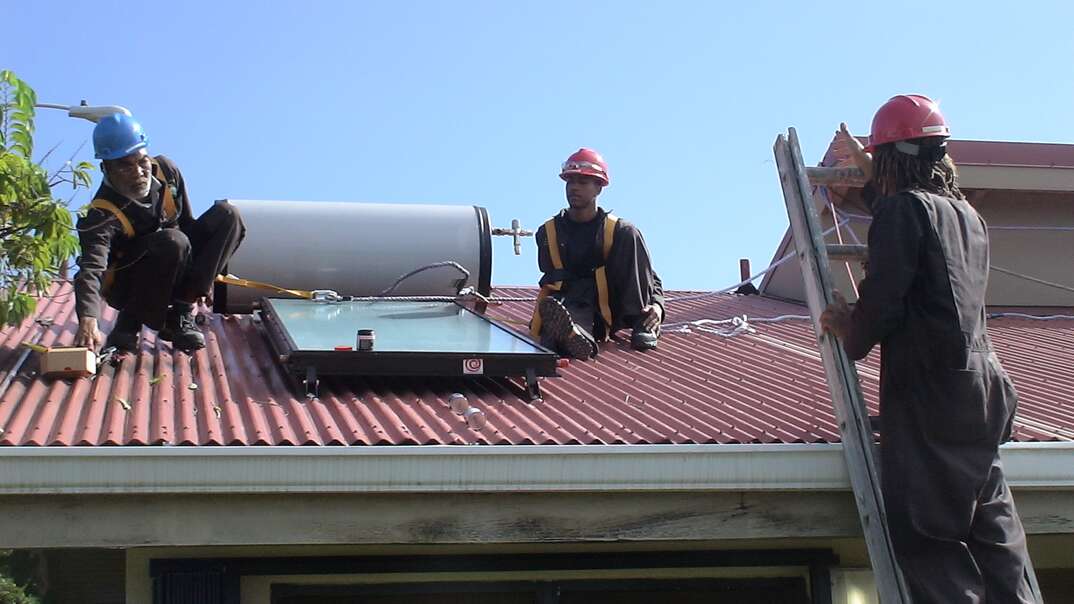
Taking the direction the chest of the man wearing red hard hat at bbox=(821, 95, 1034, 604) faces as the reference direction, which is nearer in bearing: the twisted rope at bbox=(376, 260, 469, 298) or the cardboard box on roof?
the twisted rope

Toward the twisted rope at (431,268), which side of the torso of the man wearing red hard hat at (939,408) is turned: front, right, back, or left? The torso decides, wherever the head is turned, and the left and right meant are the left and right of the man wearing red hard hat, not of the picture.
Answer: front

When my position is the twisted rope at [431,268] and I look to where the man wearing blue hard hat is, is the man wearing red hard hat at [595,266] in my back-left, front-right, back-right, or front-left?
back-left

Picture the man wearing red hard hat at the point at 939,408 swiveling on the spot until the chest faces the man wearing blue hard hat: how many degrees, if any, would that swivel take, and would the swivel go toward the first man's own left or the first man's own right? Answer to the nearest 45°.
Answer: approximately 45° to the first man's own left

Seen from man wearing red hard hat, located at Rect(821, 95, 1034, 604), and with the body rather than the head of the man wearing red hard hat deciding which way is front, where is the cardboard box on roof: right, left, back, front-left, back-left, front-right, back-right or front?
front-left

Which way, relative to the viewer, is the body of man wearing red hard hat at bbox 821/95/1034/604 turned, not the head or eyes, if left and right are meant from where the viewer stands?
facing away from the viewer and to the left of the viewer

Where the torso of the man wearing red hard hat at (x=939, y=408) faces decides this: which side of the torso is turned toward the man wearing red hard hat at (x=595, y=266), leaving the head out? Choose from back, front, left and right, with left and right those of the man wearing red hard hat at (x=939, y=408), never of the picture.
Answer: front

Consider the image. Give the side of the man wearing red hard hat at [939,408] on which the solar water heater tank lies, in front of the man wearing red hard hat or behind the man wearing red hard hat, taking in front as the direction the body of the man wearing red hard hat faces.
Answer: in front
